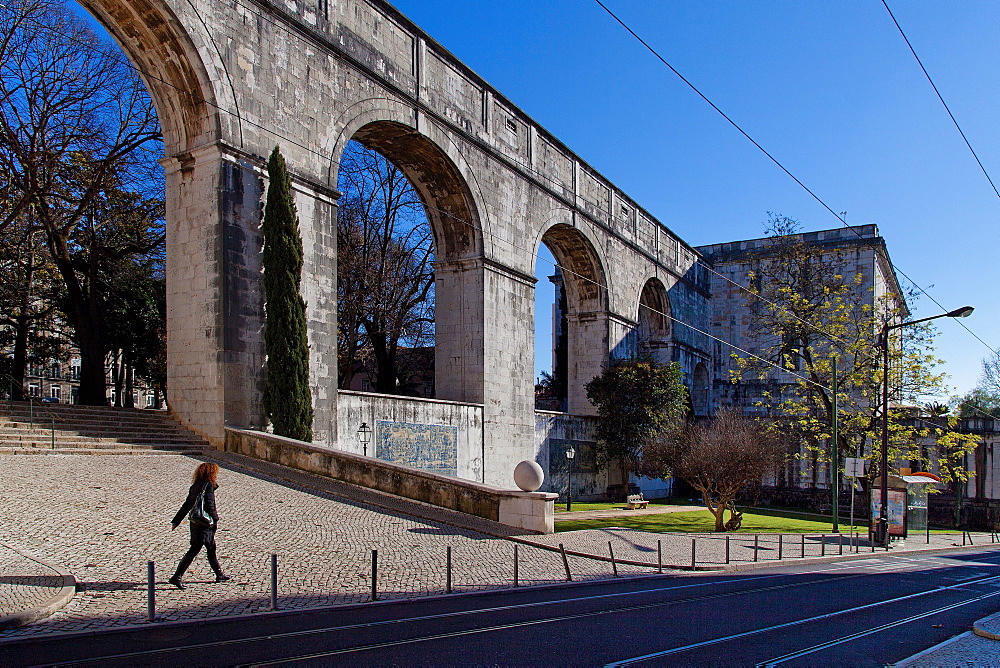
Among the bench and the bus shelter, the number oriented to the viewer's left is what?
0

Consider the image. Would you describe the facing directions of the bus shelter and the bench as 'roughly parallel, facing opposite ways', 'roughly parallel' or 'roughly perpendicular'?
roughly parallel

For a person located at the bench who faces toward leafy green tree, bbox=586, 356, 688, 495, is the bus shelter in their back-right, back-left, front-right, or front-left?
back-right

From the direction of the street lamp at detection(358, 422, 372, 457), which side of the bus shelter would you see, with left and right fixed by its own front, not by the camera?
right

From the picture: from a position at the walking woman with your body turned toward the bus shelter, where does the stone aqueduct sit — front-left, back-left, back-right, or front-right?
front-left

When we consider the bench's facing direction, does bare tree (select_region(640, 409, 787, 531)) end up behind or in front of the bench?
in front

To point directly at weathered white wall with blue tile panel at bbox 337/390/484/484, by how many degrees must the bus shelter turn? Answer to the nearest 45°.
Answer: approximately 90° to its right

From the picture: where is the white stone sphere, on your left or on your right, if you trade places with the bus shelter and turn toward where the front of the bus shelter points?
on your right

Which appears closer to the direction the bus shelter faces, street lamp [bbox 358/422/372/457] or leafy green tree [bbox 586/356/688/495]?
the street lamp

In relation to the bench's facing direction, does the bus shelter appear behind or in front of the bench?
in front
